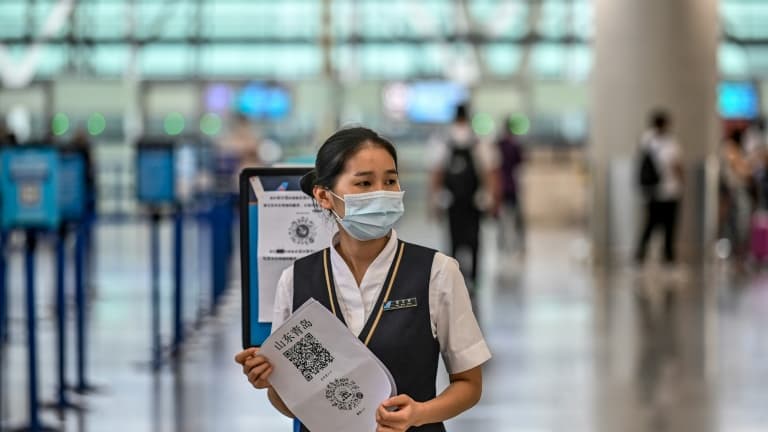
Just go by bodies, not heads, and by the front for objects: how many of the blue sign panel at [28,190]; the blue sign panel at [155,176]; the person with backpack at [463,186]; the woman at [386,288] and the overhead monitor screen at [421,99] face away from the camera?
1

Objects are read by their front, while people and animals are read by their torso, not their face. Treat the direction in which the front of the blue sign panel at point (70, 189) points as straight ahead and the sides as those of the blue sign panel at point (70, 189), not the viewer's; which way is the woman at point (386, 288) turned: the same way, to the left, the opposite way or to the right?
the same way

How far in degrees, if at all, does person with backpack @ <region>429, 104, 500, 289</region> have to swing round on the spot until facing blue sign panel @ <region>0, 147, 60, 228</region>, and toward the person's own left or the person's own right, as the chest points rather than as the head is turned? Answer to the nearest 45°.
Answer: approximately 135° to the person's own left

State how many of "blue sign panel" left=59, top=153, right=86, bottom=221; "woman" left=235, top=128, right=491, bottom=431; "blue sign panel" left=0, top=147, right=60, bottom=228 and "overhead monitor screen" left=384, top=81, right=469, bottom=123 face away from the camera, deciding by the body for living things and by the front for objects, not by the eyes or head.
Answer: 0

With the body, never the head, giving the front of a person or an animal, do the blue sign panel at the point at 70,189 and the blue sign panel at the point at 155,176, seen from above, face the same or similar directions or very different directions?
same or similar directions

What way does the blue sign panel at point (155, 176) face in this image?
toward the camera

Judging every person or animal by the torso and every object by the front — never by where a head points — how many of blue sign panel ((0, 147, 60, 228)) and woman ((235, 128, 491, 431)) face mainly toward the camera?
2

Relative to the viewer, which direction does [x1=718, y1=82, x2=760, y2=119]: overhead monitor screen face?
toward the camera

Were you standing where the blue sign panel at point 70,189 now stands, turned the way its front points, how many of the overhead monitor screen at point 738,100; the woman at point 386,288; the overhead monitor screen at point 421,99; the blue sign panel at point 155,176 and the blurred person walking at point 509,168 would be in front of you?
1

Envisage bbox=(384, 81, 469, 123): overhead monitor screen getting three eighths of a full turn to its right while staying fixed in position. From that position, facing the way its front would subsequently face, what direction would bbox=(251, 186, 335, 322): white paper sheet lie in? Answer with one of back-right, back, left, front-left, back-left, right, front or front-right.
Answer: back-left

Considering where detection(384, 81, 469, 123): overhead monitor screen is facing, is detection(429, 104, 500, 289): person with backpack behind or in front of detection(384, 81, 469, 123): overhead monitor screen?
in front

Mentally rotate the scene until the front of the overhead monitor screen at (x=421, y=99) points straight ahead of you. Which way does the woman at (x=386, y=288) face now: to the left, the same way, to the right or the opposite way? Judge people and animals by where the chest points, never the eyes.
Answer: the same way

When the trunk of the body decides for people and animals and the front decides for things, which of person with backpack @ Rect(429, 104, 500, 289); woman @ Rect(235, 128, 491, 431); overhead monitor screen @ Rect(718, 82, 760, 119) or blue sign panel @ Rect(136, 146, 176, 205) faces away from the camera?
the person with backpack

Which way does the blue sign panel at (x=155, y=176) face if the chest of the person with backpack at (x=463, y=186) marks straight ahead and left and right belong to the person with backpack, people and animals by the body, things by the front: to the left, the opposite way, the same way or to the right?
the opposite way

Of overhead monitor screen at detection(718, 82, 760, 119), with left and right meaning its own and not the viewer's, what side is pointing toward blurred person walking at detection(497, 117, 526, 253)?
front

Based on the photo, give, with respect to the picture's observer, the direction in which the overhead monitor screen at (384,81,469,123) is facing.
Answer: facing the viewer

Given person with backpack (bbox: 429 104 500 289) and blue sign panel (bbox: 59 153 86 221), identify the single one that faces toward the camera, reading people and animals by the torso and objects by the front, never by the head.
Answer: the blue sign panel

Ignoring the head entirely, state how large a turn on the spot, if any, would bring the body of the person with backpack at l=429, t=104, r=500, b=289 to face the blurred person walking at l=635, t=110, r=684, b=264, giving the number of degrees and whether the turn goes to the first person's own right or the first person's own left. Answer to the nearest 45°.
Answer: approximately 45° to the first person's own right

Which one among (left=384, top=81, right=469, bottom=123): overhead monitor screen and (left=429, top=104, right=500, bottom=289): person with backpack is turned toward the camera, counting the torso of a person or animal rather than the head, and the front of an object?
the overhead monitor screen
